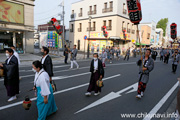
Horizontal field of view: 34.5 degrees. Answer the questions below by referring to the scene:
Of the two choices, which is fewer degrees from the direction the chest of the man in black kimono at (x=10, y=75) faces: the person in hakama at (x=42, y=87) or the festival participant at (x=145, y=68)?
the person in hakama

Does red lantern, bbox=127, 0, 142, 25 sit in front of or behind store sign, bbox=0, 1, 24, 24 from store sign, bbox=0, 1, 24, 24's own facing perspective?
in front

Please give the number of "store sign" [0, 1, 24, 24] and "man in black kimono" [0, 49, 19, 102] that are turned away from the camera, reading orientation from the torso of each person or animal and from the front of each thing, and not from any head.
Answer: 0

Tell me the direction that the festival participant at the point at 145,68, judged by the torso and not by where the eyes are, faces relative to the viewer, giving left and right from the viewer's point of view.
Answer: facing the viewer and to the left of the viewer

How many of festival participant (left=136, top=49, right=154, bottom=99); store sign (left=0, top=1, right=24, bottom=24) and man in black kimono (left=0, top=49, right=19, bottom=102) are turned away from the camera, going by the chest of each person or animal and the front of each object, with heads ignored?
0

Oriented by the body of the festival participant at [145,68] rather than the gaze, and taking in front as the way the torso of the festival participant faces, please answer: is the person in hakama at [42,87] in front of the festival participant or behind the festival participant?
in front

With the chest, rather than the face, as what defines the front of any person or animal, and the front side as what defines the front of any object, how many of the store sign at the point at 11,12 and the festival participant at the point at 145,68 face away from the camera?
0

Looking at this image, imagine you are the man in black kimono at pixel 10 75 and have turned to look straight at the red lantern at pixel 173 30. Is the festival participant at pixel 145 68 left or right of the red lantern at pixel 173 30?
right

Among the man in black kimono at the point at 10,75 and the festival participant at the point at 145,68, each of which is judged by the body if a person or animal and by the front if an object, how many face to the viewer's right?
0
